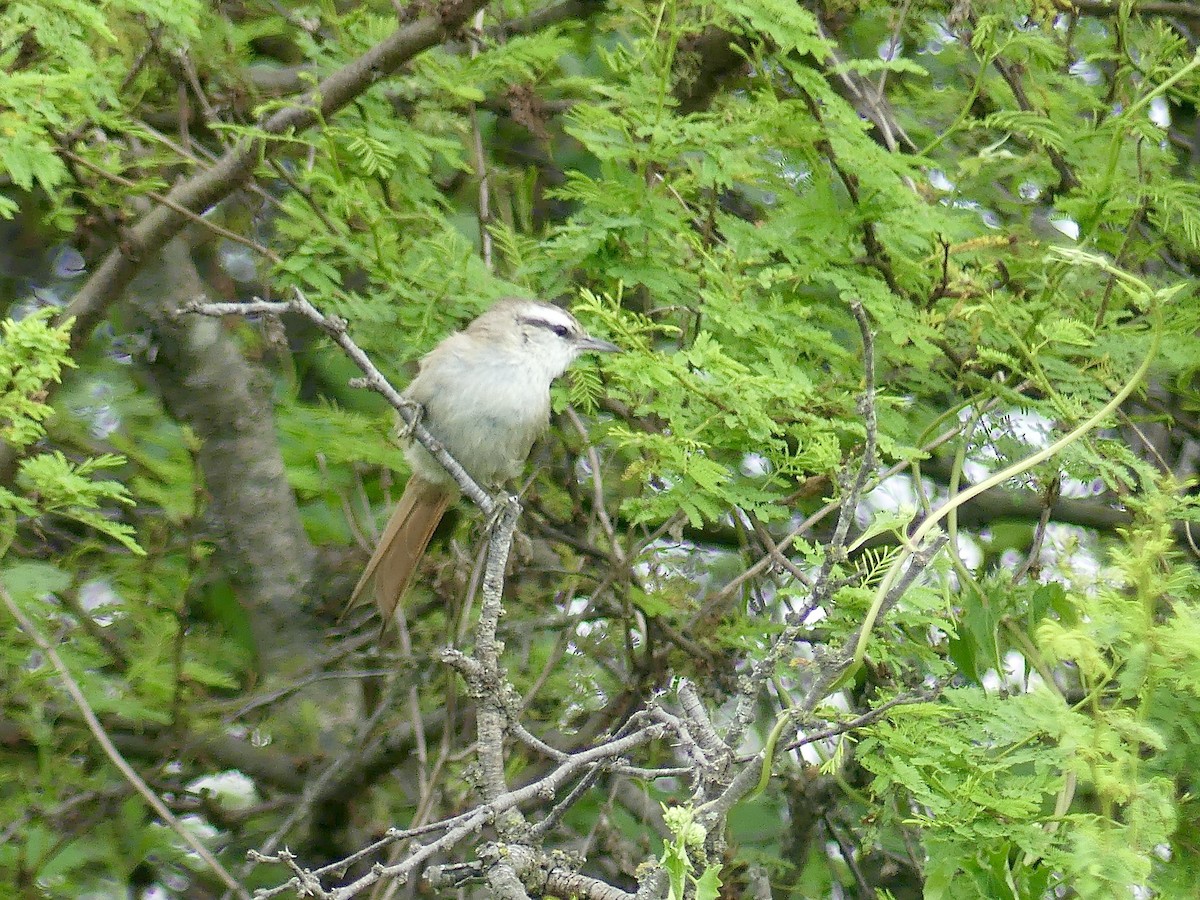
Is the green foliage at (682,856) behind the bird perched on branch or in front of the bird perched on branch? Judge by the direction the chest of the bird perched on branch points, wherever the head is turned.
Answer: in front

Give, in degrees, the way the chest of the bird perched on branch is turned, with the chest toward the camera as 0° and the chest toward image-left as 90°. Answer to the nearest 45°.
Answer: approximately 315°
